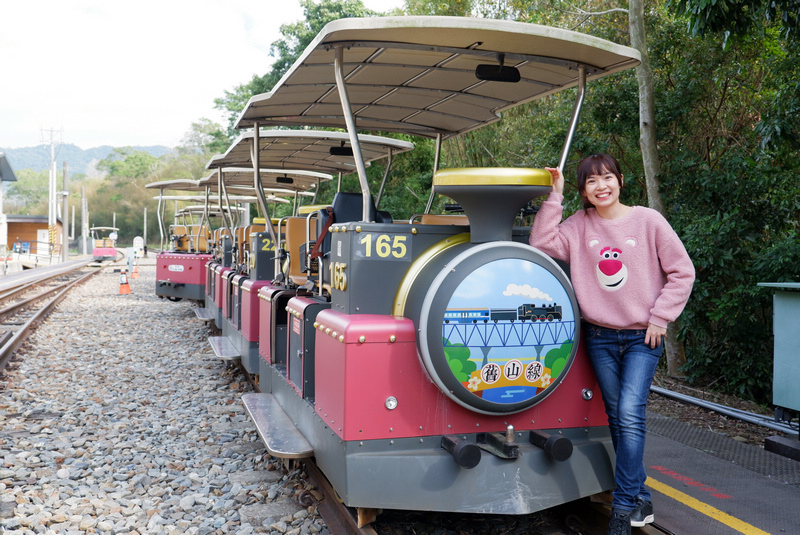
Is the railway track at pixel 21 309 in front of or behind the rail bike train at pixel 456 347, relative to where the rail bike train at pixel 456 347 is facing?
behind

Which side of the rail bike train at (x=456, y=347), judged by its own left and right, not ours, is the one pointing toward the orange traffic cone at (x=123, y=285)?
back

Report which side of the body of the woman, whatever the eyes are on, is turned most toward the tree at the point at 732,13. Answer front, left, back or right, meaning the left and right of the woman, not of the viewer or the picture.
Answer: back

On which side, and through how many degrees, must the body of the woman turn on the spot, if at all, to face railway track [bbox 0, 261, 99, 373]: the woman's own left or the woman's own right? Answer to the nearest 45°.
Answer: approximately 135° to the woman's own right

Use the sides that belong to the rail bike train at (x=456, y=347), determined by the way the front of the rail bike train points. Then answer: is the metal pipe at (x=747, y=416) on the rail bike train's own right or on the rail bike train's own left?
on the rail bike train's own left

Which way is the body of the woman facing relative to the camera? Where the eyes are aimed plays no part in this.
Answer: toward the camera

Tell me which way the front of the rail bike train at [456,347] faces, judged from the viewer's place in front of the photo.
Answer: facing the viewer and to the right of the viewer

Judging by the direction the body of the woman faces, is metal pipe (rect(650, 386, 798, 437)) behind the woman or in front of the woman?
behind

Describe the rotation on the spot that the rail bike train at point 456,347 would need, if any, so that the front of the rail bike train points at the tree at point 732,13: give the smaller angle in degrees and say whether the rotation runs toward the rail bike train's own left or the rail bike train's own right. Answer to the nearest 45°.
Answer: approximately 90° to the rail bike train's own left
